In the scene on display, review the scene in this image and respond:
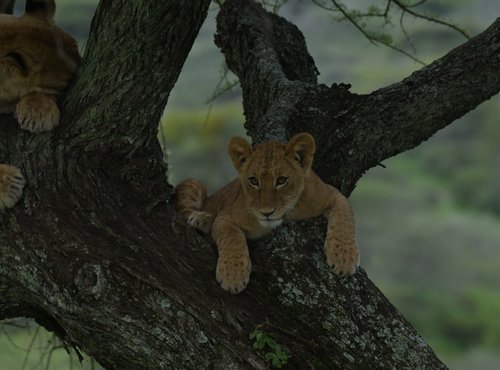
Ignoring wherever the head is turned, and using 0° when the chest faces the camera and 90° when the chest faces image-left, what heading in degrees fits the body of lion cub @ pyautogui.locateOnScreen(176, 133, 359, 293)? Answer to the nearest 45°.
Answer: approximately 0°

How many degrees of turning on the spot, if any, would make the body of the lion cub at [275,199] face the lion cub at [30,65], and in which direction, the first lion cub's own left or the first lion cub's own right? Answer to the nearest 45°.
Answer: approximately 90° to the first lion cub's own right
